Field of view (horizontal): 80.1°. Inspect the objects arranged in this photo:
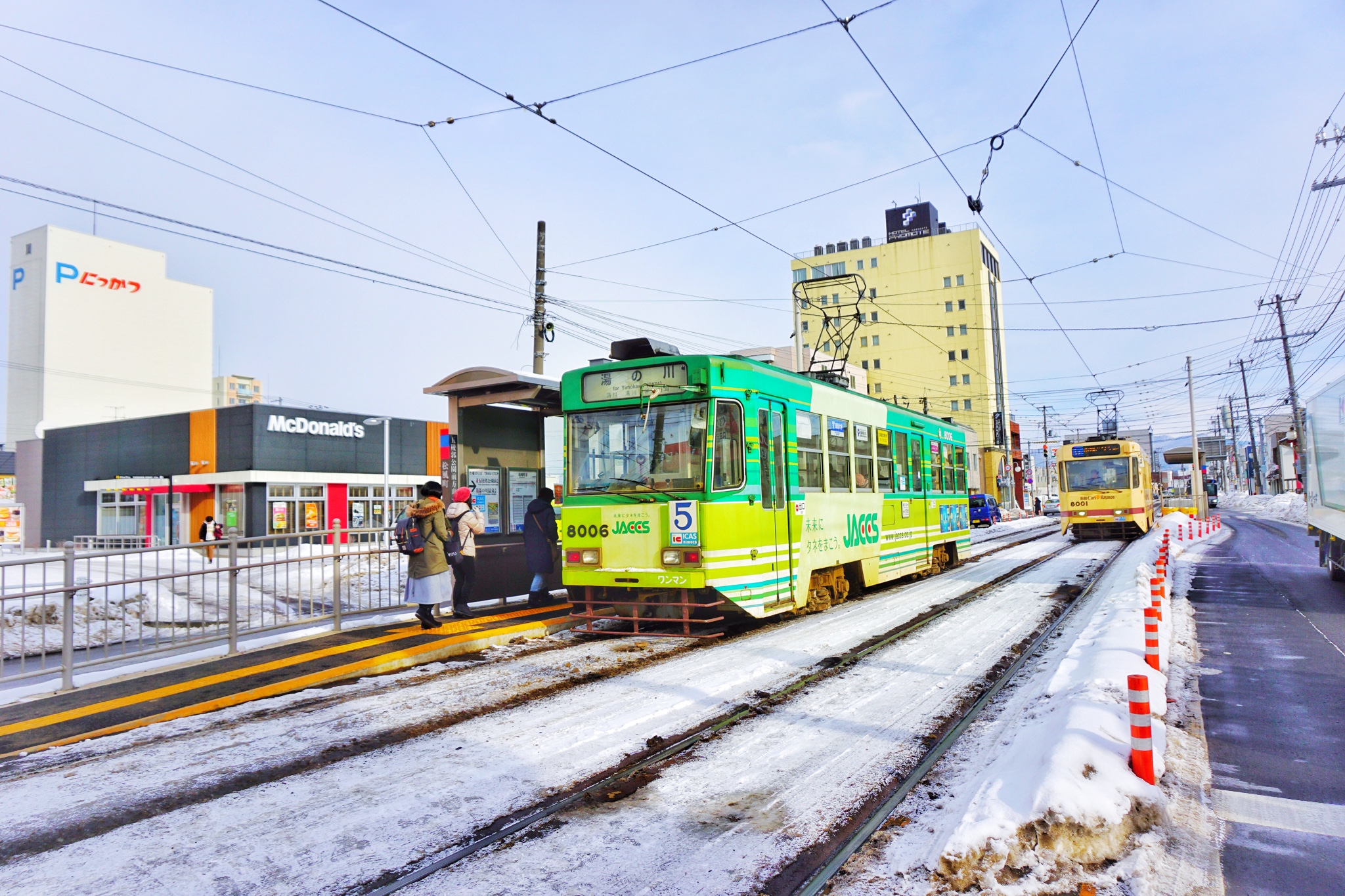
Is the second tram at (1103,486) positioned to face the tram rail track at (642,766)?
yes

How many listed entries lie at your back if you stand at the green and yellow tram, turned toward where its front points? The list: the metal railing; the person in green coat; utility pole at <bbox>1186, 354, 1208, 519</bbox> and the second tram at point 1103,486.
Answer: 2

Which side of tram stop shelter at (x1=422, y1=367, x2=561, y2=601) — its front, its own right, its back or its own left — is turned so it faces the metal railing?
right

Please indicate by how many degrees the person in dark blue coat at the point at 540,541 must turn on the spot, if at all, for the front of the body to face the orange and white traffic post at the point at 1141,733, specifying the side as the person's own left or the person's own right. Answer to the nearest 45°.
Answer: approximately 90° to the person's own right

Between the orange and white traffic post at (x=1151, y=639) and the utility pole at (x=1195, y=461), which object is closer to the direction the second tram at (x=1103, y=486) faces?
the orange and white traffic post

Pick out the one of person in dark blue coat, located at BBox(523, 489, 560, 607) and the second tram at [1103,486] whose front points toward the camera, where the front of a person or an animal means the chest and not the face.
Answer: the second tram

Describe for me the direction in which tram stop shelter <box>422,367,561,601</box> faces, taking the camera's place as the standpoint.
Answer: facing the viewer and to the right of the viewer

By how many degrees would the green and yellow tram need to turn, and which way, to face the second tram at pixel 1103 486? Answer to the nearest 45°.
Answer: approximately 180°

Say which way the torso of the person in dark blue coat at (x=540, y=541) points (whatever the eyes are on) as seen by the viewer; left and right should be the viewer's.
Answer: facing away from the viewer and to the right of the viewer

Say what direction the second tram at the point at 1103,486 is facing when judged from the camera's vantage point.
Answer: facing the viewer

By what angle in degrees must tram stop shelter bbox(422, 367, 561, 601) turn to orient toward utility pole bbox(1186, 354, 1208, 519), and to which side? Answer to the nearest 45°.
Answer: approximately 90° to its left

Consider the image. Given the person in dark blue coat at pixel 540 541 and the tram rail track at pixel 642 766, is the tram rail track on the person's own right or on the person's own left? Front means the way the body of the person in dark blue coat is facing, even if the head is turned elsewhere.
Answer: on the person's own right

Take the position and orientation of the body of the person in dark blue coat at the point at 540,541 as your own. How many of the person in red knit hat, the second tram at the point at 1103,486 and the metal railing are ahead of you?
1

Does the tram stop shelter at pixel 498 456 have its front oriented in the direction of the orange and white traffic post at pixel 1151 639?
yes

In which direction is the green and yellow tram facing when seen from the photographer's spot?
facing the viewer and to the left of the viewer

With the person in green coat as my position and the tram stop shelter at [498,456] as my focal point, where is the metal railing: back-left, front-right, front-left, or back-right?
back-left

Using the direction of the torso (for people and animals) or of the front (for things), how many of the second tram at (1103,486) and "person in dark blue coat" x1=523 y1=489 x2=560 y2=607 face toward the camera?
1

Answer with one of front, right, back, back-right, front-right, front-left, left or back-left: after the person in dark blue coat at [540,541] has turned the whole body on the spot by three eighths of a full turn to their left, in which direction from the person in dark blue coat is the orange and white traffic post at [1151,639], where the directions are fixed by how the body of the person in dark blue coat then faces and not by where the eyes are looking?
back-left
